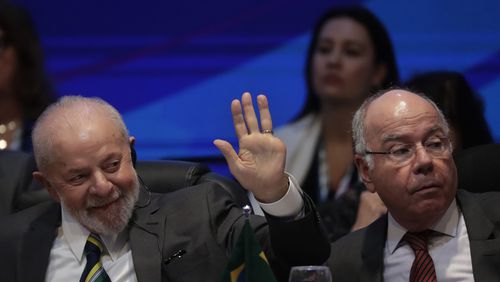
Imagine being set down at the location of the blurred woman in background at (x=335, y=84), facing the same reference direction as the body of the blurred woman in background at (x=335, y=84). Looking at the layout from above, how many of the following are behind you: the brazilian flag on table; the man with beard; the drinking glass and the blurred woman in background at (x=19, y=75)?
0

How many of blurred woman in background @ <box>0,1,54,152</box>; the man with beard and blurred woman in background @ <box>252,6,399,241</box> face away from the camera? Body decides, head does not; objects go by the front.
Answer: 0

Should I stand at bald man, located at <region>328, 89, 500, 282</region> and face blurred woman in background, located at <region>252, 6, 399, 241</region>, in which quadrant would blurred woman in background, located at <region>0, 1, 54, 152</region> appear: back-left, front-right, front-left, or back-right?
front-left

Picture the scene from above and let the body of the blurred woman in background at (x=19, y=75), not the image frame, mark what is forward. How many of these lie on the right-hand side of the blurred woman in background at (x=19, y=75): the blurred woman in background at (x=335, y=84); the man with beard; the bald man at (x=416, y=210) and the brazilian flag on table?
0

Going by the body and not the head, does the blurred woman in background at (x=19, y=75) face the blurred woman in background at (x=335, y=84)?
no

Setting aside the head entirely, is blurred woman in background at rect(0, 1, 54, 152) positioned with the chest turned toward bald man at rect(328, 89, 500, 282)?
no

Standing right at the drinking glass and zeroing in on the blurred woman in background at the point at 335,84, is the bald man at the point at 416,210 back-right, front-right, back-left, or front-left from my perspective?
front-right

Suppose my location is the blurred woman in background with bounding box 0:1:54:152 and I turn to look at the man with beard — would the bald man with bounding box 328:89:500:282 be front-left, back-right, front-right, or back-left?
front-left

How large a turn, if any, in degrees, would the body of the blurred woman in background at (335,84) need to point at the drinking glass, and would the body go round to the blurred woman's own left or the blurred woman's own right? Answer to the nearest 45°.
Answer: approximately 45° to the blurred woman's own left

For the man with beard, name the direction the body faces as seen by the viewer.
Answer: toward the camera

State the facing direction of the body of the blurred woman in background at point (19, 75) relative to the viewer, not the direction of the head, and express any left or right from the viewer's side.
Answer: facing the viewer and to the left of the viewer

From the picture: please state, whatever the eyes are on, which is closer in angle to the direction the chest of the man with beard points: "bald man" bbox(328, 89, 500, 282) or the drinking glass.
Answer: the drinking glass

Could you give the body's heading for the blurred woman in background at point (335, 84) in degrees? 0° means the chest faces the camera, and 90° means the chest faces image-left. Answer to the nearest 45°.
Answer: approximately 45°

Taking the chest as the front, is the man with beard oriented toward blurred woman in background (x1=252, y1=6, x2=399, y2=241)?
no

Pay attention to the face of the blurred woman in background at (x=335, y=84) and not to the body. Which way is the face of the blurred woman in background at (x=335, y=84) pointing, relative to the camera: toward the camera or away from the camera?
toward the camera

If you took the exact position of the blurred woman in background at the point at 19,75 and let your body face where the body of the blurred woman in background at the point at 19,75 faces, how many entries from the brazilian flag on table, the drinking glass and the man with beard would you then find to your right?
0

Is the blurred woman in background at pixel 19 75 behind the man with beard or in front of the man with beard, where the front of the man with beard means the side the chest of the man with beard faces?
behind

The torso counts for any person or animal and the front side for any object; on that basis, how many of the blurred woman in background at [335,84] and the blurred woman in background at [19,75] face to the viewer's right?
0

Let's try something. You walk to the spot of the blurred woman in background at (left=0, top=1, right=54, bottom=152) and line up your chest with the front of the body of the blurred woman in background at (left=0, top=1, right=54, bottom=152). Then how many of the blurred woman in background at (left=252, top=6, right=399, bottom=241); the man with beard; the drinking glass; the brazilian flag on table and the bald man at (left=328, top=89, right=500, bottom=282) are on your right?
0
